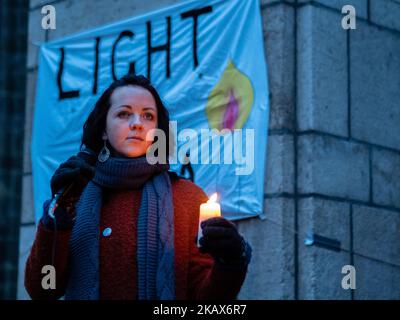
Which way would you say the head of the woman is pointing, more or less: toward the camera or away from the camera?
toward the camera

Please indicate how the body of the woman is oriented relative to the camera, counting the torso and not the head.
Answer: toward the camera
